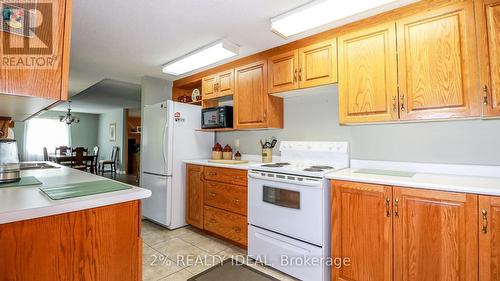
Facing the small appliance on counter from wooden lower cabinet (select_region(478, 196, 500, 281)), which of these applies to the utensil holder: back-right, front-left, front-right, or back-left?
front-right

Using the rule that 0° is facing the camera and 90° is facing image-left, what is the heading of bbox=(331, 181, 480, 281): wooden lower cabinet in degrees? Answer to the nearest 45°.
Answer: approximately 45°

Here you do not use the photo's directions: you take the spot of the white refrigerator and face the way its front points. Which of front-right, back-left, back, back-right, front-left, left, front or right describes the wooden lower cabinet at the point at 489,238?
left

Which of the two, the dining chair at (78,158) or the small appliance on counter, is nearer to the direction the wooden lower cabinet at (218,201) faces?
the small appliance on counter

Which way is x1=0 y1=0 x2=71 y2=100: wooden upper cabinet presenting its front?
to the viewer's right

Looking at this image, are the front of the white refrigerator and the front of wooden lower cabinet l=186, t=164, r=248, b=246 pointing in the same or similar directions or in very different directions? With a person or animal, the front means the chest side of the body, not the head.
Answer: same or similar directions

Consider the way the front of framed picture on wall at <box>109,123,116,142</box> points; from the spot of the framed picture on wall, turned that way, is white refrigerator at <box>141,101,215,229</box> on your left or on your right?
on your left

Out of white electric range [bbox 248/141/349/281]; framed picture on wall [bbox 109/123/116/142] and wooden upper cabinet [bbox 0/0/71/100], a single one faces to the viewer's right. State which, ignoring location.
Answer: the wooden upper cabinet

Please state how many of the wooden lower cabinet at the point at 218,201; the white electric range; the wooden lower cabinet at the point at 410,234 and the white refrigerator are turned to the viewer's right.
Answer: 0

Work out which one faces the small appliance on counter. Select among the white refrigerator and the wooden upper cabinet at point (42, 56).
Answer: the white refrigerator

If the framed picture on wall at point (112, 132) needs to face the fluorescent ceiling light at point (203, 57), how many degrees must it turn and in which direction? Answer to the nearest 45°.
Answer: approximately 45° to its left

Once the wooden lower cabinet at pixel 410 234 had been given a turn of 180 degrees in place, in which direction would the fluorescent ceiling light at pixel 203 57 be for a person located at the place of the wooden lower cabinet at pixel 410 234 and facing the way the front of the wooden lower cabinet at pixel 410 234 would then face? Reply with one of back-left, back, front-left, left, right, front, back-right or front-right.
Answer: back-left

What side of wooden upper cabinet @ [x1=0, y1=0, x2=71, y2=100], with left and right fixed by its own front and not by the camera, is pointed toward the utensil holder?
front

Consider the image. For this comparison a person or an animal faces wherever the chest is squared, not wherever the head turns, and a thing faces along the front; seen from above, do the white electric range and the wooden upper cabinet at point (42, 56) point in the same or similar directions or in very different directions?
very different directions
